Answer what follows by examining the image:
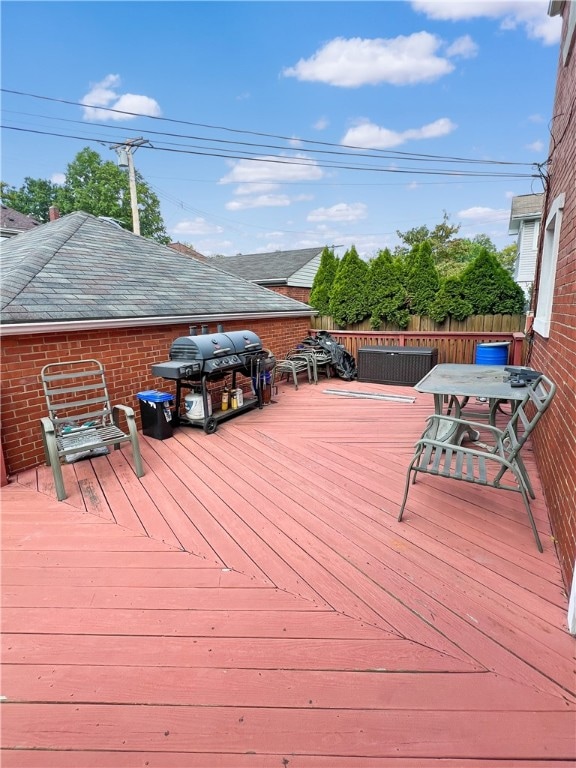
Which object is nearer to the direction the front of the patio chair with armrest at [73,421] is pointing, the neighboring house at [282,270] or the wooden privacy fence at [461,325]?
the wooden privacy fence

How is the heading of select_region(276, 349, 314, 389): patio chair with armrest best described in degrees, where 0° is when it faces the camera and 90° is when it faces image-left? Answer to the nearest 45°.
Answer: approximately 315°

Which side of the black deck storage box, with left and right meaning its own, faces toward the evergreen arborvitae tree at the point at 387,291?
back

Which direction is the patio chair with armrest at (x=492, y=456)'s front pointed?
to the viewer's left

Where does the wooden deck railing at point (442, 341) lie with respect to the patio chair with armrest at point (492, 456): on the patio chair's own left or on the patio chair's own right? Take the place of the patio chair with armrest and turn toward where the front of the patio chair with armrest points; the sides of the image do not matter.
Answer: on the patio chair's own right

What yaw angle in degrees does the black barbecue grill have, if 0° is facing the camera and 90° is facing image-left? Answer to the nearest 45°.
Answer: approximately 315°

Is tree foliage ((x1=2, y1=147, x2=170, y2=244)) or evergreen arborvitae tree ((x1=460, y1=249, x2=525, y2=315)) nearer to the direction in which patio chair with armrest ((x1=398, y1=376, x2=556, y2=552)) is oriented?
the tree foliage

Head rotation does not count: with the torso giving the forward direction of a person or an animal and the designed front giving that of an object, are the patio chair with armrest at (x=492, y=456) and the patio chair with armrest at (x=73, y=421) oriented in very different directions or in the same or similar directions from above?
very different directions

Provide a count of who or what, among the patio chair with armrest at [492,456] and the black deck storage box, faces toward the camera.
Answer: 1
